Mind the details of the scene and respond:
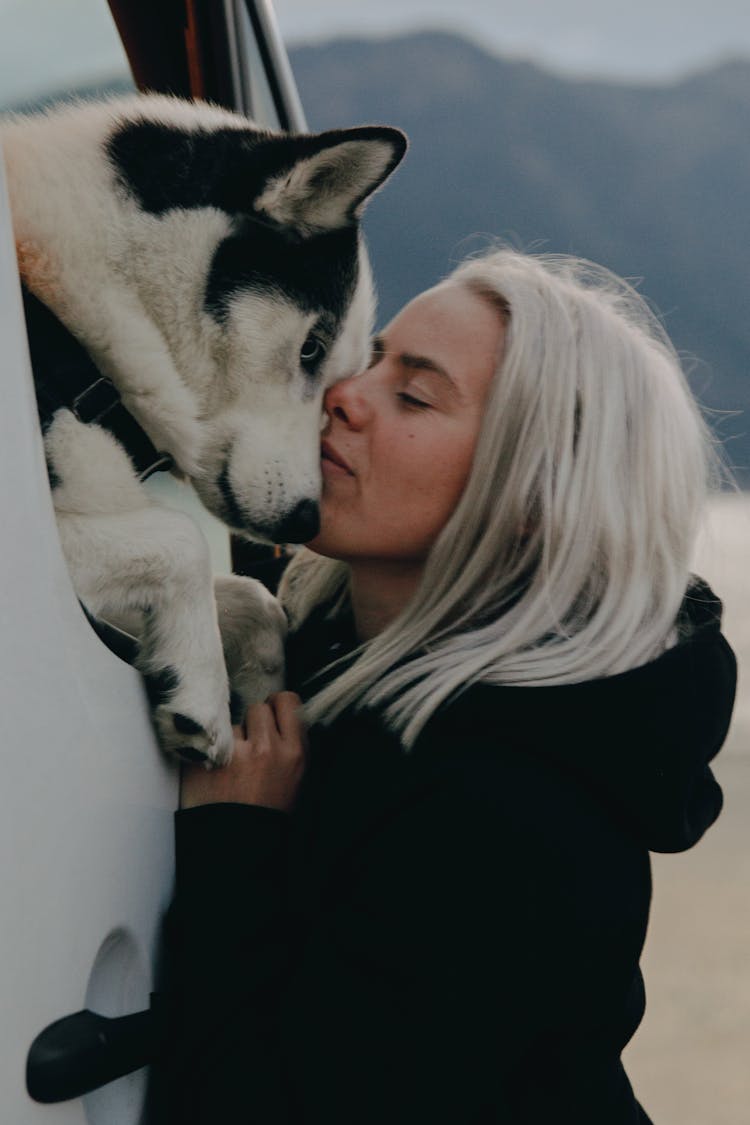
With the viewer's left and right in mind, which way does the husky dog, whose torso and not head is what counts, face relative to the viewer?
facing to the right of the viewer

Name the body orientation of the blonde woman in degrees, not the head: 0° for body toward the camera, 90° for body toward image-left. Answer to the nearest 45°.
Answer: approximately 90°

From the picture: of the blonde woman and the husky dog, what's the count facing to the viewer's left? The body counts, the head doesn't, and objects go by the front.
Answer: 1

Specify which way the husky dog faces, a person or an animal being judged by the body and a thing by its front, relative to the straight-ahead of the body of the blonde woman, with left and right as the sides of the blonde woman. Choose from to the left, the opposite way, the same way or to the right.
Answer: the opposite way
